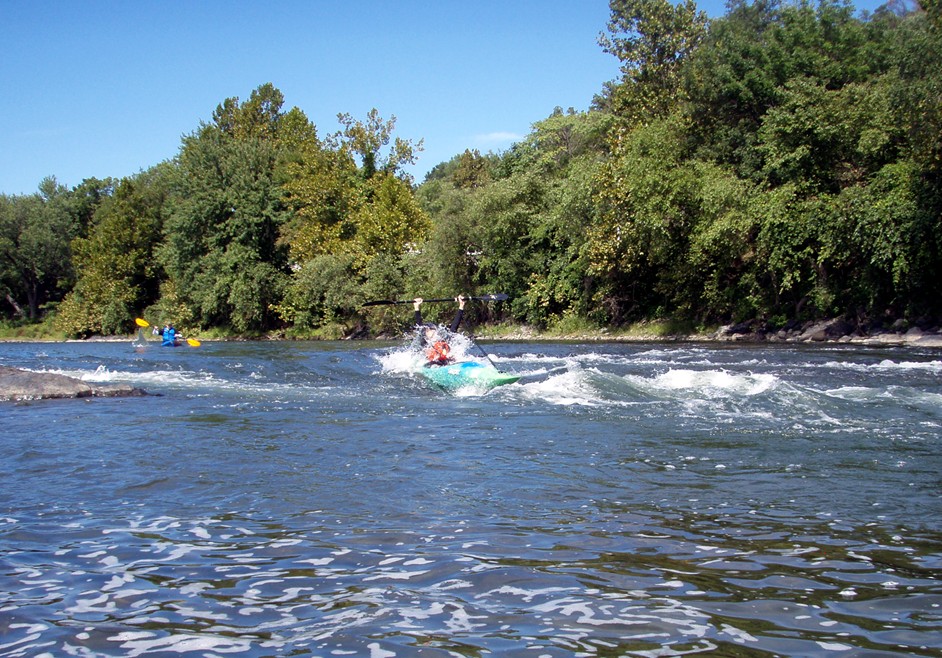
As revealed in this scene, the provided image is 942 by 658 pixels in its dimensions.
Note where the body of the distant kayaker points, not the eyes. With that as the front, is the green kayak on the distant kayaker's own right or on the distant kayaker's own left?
on the distant kayaker's own left

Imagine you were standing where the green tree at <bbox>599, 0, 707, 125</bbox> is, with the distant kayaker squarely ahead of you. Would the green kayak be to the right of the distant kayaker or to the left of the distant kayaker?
left

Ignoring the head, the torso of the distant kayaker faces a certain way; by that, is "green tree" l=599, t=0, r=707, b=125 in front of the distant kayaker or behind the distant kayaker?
behind
